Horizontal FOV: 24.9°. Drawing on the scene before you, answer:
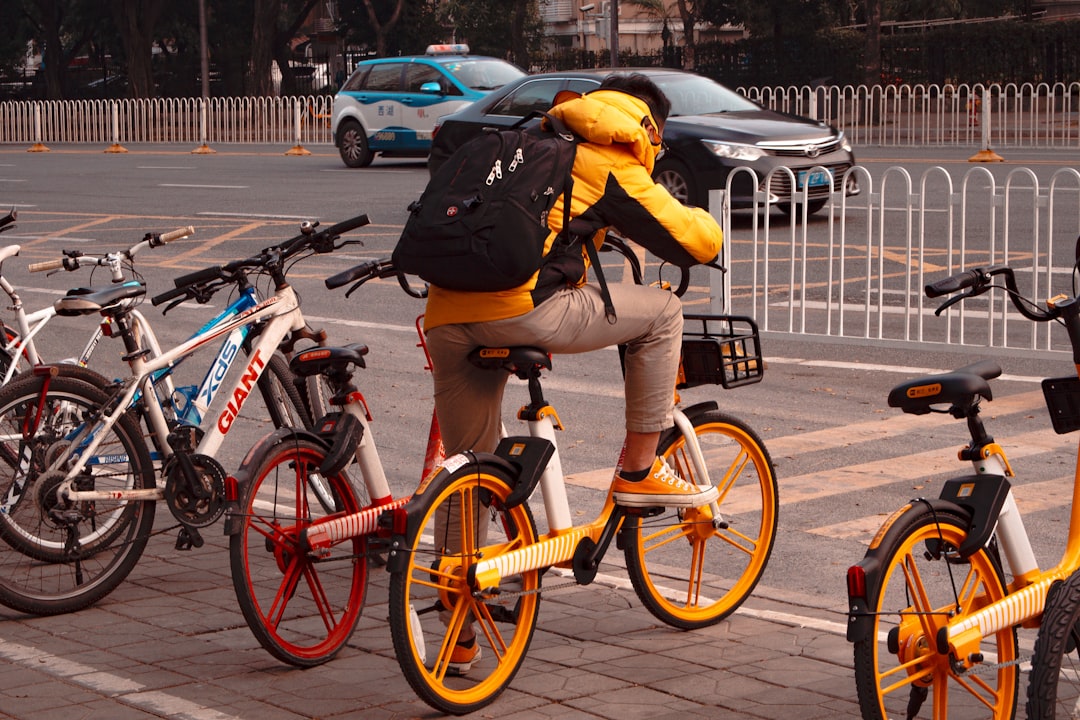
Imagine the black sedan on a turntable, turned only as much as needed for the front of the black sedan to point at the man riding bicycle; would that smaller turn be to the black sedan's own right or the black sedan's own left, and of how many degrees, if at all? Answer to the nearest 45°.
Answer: approximately 45° to the black sedan's own right

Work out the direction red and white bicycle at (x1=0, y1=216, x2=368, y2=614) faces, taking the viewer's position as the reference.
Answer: facing away from the viewer and to the right of the viewer

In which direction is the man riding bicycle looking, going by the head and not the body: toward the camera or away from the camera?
away from the camera

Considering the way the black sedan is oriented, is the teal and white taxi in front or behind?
behind

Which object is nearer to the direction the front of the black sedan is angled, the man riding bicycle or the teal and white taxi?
the man riding bicycle

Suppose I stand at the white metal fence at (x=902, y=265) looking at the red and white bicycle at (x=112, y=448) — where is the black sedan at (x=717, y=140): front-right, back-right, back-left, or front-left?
back-right

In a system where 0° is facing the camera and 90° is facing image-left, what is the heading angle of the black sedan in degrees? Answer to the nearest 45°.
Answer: approximately 315°
